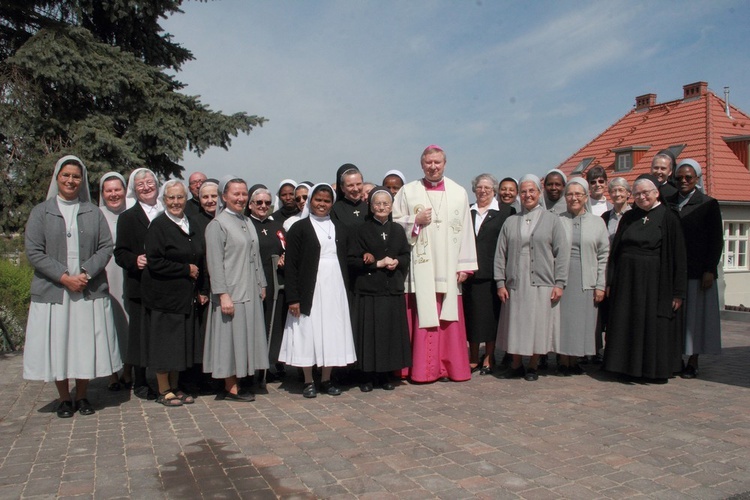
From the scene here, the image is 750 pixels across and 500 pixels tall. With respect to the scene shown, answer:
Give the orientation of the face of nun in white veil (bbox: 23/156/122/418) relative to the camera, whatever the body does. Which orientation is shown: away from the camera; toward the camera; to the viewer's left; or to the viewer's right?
toward the camera

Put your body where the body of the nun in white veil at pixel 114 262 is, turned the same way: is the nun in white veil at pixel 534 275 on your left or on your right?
on your left

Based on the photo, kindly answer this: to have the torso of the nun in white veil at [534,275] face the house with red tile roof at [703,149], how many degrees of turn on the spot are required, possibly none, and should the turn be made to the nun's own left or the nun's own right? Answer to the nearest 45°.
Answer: approximately 180°

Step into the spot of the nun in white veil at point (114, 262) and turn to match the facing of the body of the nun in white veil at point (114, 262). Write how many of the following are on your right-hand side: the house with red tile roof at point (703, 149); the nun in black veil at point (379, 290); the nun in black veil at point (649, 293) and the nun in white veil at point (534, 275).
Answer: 0

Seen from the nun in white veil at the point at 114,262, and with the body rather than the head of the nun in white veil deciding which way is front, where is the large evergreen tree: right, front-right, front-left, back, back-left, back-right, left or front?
back

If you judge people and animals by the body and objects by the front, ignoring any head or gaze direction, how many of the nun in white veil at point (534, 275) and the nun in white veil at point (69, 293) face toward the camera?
2

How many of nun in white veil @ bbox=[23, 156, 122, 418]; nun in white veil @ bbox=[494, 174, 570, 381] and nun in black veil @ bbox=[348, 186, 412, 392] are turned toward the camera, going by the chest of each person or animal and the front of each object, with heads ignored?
3

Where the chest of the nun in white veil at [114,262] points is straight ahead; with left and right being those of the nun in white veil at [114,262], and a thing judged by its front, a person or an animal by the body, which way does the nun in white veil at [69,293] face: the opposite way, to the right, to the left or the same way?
the same way

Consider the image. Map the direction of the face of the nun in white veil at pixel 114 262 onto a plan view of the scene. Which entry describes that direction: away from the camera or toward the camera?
toward the camera

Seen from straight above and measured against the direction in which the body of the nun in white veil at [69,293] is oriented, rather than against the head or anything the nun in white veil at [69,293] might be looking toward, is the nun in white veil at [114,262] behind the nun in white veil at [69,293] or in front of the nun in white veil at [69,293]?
behind

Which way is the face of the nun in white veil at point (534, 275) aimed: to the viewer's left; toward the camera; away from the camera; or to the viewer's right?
toward the camera

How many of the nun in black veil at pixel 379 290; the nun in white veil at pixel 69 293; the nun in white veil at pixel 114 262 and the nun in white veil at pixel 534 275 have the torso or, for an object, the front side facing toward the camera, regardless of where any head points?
4

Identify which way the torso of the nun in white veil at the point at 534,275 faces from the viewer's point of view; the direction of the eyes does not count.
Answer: toward the camera

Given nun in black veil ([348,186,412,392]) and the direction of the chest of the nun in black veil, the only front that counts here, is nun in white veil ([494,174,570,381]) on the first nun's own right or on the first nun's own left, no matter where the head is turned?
on the first nun's own left

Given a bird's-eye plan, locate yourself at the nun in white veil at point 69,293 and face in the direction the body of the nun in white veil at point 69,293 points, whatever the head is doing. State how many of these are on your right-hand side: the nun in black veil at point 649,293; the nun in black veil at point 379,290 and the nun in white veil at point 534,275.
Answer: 0

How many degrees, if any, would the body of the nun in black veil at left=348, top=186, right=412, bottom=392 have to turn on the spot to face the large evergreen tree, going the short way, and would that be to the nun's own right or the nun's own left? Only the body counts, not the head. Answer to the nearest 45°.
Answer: approximately 135° to the nun's own right

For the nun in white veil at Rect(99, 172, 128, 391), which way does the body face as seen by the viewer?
toward the camera

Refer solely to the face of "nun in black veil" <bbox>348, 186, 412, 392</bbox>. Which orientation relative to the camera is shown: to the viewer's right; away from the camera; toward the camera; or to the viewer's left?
toward the camera

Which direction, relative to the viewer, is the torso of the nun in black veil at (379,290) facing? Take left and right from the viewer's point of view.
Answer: facing the viewer
